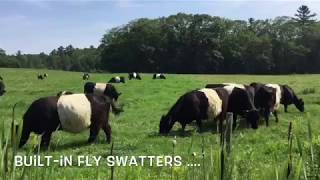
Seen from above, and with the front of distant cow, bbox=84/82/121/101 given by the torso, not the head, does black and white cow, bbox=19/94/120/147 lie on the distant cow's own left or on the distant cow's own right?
on the distant cow's own right

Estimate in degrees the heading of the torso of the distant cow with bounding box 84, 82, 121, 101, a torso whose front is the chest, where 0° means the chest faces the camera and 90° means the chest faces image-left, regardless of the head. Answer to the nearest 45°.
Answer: approximately 270°

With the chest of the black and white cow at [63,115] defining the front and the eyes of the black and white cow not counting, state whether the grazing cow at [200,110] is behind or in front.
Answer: behind

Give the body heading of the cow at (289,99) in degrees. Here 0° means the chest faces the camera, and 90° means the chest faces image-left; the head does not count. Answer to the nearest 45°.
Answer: approximately 270°

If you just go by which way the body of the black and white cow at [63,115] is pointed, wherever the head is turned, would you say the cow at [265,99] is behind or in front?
behind

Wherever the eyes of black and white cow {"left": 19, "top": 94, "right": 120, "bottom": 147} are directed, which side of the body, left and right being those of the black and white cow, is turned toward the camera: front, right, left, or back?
left

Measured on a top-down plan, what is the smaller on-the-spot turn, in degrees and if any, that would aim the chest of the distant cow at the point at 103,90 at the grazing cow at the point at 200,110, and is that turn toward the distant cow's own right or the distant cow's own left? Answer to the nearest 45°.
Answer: approximately 90° to the distant cow's own right
